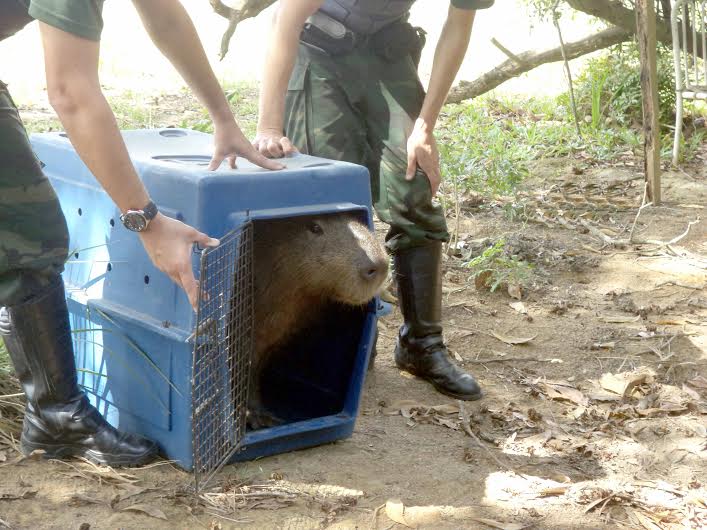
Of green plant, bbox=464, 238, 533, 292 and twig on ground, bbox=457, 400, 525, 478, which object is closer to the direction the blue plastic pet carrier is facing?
the twig on ground

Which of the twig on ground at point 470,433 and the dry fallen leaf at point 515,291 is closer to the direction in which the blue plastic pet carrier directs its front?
the twig on ground

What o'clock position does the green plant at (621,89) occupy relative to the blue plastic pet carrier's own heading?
The green plant is roughly at 9 o'clock from the blue plastic pet carrier.

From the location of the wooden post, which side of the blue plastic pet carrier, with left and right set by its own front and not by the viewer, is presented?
left

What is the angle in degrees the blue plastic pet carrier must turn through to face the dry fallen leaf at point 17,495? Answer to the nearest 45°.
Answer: approximately 90° to its right

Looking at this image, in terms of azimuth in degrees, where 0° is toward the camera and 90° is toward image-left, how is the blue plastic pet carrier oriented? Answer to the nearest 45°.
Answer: approximately 315°
